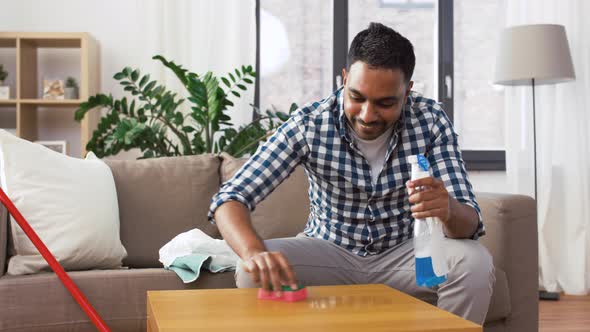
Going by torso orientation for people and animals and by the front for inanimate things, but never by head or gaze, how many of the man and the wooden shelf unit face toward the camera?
2

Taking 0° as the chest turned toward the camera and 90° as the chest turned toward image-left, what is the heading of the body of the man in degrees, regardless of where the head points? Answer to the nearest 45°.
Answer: approximately 0°

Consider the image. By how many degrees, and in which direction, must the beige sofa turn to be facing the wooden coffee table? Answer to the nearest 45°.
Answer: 0° — it already faces it

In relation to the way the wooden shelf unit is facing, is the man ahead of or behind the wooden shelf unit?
ahead

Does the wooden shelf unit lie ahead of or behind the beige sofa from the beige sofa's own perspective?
behind

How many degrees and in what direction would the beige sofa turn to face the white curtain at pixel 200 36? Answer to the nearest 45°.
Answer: approximately 180°

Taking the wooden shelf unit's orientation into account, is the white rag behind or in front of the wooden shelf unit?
in front

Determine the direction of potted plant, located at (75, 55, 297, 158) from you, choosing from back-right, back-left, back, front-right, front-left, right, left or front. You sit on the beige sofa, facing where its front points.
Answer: back
